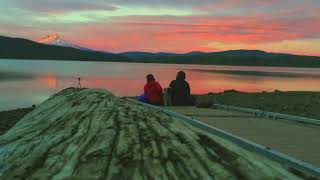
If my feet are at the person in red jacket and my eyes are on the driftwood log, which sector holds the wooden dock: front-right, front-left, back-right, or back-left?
front-left

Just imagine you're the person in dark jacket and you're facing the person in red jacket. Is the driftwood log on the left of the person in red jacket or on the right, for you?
left

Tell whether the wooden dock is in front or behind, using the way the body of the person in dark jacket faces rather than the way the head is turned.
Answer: behind

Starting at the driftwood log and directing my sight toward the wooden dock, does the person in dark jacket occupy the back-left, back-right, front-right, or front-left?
front-left

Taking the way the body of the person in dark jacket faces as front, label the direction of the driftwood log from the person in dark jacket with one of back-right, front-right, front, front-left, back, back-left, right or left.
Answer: back

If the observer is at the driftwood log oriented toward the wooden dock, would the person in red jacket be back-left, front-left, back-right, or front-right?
front-left

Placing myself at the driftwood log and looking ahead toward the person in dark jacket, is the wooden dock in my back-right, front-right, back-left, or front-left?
front-right

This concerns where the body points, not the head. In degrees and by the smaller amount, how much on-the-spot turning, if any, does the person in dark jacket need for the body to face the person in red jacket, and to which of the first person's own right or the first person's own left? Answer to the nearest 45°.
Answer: approximately 135° to the first person's own left

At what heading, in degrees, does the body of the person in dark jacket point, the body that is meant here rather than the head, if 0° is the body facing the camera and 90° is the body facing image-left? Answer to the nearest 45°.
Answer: approximately 180°
